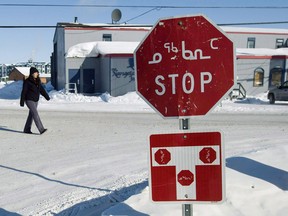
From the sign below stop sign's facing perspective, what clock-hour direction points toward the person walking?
The person walking is roughly at 5 o'clock from the sign below stop sign.

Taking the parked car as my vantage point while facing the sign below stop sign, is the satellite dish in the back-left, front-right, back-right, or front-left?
back-right

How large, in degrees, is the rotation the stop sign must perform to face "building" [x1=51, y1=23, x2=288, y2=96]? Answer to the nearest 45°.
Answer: approximately 180°

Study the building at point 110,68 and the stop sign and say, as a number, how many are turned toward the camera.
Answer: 2

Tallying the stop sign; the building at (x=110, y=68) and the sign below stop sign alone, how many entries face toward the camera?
3

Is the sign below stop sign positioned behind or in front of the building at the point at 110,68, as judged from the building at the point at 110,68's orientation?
in front

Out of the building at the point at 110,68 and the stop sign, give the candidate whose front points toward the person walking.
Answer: the building

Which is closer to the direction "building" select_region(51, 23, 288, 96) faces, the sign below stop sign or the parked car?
the sign below stop sign

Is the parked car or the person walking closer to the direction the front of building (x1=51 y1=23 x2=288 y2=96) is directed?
the person walking
